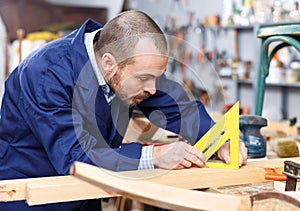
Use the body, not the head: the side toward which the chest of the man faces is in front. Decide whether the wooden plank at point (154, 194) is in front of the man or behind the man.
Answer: in front

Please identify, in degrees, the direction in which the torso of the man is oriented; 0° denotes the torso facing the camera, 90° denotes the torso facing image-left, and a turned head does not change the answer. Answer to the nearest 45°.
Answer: approximately 315°

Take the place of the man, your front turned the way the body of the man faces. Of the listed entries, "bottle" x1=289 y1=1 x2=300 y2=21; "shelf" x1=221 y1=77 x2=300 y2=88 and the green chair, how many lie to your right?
0

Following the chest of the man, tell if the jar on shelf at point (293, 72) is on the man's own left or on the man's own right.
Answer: on the man's own left

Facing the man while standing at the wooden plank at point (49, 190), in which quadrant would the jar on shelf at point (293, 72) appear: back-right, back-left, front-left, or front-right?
front-right

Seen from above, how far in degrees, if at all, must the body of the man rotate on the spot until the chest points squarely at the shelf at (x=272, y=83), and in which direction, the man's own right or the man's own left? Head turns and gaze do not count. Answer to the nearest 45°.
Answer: approximately 90° to the man's own left

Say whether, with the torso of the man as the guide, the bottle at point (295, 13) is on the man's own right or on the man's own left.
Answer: on the man's own left

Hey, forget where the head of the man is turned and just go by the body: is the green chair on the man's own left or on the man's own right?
on the man's own left
